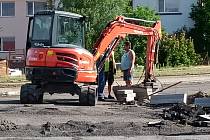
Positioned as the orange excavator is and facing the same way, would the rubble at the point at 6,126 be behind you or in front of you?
behind

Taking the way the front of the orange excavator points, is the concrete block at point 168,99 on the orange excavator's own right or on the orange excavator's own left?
on the orange excavator's own right

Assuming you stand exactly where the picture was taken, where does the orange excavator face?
facing away from the viewer and to the right of the viewer

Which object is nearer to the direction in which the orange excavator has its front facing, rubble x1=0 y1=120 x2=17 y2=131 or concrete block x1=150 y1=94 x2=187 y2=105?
the concrete block

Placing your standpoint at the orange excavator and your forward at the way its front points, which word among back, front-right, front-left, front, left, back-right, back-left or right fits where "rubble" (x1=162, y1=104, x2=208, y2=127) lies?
right

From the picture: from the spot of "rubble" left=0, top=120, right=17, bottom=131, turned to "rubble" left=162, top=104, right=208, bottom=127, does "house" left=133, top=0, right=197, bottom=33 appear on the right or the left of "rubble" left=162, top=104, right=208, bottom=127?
left

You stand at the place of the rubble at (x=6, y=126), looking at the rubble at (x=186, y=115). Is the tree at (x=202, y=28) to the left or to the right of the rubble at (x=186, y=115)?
left

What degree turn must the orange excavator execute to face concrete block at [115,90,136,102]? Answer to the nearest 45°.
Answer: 0° — it already faces it

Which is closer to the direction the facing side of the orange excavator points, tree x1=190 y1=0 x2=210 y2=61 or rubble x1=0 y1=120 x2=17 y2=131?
the tree

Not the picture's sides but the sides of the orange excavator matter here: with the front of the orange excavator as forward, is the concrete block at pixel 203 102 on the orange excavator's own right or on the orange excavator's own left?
on the orange excavator's own right
